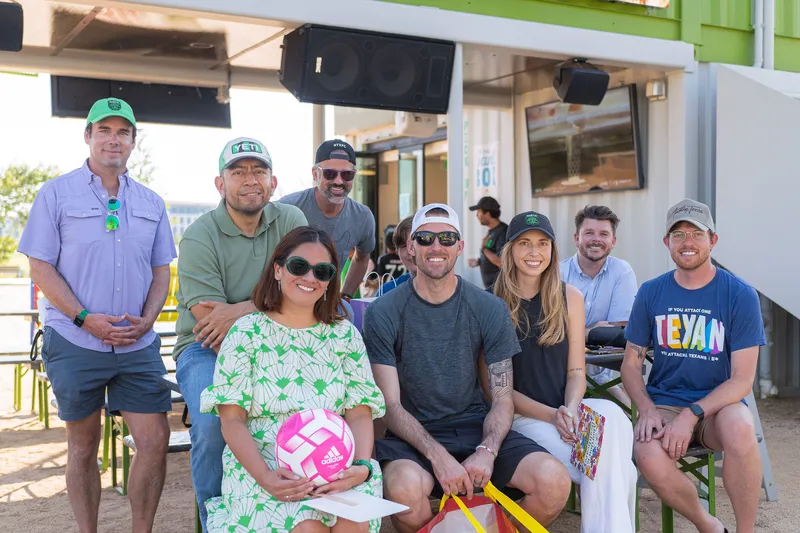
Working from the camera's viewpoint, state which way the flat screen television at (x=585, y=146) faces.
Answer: facing the viewer and to the left of the viewer

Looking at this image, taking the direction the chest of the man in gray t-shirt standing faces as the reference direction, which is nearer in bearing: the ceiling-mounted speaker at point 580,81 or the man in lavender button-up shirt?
the man in lavender button-up shirt

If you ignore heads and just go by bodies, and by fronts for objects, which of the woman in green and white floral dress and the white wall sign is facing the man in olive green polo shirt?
the white wall sign

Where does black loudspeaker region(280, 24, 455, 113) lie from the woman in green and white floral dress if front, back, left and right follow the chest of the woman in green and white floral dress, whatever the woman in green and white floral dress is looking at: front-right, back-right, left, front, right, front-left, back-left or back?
back

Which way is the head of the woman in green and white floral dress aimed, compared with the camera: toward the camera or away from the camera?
toward the camera

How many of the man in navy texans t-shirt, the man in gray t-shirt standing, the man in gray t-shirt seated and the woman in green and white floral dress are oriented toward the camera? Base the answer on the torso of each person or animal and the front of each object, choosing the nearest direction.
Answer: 4

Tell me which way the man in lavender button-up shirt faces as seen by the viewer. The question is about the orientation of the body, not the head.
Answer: toward the camera

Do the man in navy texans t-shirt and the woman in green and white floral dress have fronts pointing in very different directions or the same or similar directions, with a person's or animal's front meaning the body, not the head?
same or similar directions

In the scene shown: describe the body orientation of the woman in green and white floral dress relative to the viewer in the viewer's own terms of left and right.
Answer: facing the viewer

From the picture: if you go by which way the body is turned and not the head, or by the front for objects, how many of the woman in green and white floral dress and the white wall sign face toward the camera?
2

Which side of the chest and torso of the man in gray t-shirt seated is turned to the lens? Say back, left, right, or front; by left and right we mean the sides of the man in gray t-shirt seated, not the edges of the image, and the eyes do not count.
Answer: front

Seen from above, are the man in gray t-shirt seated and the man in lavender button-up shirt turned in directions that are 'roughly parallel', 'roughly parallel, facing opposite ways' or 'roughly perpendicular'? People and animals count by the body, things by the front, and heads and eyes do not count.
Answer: roughly parallel

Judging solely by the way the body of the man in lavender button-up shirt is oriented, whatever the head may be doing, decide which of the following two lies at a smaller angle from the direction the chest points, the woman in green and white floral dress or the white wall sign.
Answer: the woman in green and white floral dress

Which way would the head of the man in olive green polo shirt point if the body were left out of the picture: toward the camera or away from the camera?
toward the camera

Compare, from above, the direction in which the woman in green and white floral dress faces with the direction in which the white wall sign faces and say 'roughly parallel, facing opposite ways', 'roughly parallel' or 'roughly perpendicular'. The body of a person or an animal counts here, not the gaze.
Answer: roughly parallel

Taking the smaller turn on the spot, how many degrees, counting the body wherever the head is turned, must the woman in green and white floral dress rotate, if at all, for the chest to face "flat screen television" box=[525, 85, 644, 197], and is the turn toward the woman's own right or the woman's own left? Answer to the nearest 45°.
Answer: approximately 135° to the woman's own left

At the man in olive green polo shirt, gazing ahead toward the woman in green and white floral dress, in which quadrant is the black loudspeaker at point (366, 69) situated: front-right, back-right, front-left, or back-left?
back-left
